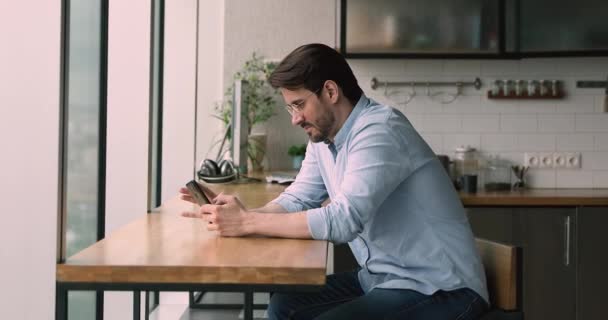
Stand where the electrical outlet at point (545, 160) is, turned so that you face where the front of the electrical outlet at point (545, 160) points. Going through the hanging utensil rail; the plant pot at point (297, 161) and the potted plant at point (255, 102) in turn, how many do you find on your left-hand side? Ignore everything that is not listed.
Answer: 0

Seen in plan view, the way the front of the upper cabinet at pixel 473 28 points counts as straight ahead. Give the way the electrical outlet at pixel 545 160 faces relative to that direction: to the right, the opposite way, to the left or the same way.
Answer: the same way

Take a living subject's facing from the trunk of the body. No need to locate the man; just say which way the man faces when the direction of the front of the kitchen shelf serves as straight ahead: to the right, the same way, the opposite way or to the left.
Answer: to the right

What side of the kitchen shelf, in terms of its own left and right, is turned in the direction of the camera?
front

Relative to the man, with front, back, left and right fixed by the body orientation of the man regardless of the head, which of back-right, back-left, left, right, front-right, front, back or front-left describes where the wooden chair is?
back

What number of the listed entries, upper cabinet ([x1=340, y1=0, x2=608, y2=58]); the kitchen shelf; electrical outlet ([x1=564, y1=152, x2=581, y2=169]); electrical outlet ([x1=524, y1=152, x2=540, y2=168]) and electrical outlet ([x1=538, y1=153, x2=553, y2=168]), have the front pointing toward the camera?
5

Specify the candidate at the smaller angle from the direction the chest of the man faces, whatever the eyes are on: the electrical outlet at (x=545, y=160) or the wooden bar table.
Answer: the wooden bar table

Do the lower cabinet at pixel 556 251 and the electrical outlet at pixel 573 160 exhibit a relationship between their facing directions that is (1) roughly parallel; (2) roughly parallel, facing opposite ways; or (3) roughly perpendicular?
roughly parallel

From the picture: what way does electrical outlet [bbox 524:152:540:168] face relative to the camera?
toward the camera

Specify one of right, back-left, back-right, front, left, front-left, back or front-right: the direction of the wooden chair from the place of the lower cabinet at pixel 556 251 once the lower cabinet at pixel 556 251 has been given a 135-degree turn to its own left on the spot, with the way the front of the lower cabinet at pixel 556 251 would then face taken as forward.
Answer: back-right

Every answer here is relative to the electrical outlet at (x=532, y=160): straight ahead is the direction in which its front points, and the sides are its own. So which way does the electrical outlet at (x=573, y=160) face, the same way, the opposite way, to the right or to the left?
the same way

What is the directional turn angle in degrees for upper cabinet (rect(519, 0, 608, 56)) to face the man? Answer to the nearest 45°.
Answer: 0° — it already faces them

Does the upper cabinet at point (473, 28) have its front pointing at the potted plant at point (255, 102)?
no

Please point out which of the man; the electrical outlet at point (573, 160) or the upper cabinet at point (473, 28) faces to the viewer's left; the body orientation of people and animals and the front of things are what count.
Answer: the man

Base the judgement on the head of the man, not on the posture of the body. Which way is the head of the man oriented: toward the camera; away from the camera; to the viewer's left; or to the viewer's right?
to the viewer's left

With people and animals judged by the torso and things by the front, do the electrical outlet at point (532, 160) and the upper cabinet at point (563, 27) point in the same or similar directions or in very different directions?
same or similar directions

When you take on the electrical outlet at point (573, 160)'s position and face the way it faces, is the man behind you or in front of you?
in front

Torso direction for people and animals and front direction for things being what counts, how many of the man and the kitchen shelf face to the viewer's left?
1

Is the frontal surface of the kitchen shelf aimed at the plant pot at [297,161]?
no

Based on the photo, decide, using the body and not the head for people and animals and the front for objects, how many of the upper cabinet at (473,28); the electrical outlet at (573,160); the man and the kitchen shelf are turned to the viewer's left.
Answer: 1

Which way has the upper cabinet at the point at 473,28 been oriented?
toward the camera

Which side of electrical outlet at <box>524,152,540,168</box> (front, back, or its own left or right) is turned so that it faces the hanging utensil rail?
right
